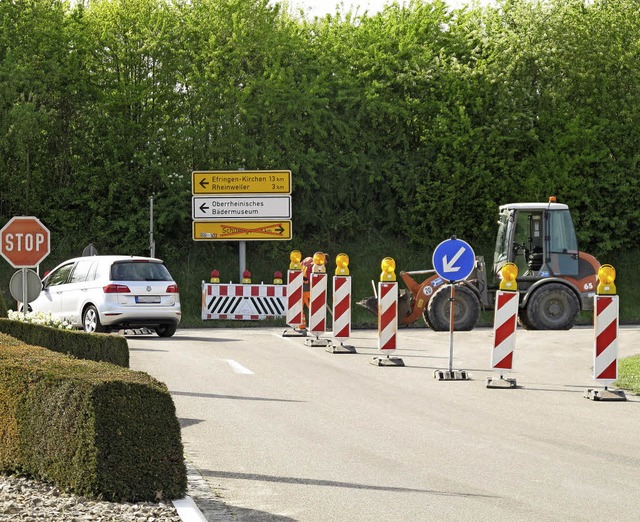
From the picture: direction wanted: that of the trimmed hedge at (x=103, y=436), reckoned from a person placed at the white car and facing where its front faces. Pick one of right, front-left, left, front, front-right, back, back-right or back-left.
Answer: back-left

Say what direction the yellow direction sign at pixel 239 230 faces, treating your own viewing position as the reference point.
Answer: facing the viewer

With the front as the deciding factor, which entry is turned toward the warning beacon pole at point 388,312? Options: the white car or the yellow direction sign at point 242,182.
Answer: the yellow direction sign

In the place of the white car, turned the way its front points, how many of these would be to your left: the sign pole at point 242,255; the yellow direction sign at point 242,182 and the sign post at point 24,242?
1

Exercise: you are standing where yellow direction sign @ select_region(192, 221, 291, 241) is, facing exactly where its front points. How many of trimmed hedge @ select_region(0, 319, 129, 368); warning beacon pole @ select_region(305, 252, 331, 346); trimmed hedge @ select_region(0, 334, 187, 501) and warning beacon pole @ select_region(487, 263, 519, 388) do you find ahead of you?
4

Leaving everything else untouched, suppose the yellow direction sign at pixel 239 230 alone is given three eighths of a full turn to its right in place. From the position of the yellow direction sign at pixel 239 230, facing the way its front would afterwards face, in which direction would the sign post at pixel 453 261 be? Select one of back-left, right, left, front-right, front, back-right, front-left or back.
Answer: back-left

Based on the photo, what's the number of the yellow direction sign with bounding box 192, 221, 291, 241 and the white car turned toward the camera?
1

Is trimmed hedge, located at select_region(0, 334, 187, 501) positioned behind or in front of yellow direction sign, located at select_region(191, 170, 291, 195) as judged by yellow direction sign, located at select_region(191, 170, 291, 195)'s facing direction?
in front

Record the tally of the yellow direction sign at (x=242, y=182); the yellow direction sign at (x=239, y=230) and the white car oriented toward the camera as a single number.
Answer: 2

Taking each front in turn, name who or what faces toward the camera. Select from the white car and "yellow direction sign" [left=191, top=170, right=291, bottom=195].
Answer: the yellow direction sign

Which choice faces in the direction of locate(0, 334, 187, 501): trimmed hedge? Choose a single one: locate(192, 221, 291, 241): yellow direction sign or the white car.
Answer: the yellow direction sign

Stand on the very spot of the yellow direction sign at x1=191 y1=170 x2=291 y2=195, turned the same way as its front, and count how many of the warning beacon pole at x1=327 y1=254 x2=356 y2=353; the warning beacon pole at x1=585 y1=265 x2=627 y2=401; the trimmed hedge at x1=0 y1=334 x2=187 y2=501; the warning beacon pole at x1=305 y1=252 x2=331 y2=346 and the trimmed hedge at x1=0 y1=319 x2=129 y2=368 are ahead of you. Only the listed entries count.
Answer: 5

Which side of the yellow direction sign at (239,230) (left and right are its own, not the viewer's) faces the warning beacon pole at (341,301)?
front

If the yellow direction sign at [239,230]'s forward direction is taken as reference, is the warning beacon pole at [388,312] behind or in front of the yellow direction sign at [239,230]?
in front

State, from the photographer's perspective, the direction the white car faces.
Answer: facing away from the viewer and to the left of the viewer

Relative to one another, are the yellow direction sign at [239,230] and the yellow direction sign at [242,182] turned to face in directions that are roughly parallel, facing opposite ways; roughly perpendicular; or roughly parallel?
roughly parallel
